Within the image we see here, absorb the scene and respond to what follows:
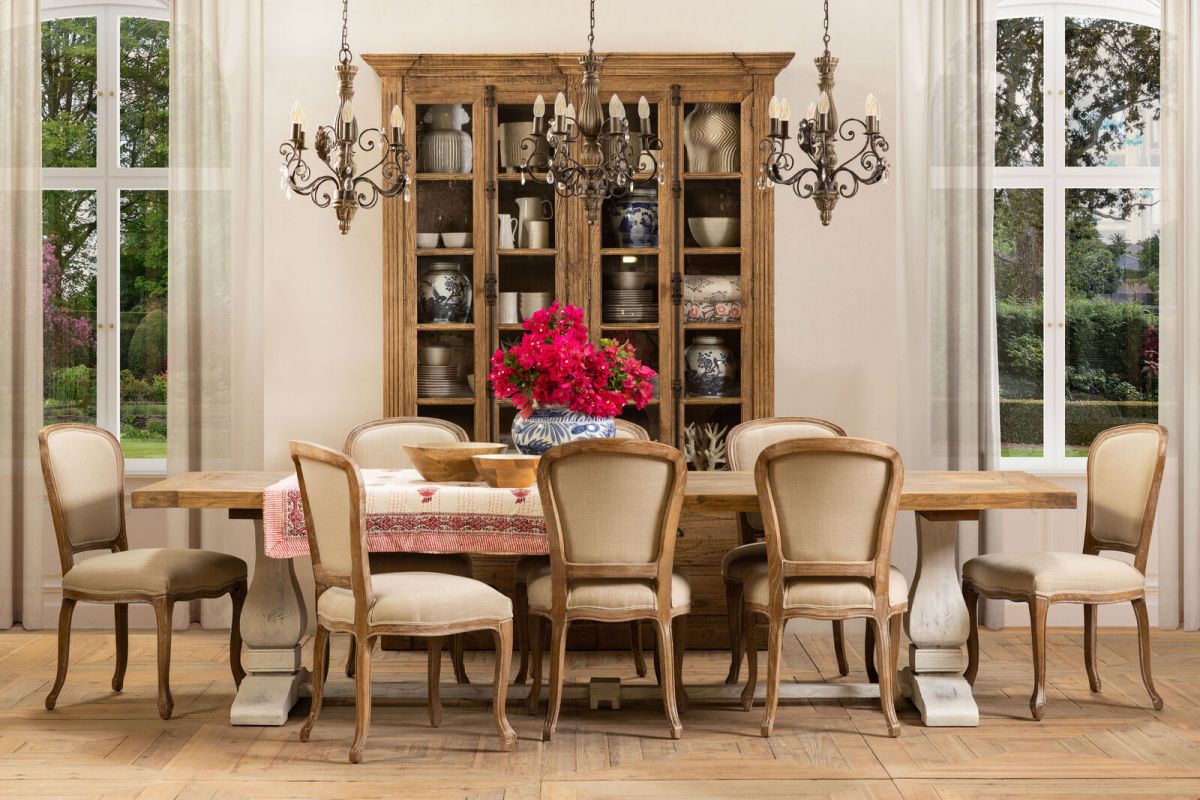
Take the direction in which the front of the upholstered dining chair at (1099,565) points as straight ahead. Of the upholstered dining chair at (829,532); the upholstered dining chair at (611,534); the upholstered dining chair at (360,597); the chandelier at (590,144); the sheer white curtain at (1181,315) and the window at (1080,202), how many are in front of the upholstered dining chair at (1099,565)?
4

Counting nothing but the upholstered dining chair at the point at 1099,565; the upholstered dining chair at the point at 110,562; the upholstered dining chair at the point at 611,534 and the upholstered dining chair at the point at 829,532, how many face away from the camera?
2

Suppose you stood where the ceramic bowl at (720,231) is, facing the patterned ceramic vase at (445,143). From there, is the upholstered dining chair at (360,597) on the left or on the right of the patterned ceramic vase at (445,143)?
left

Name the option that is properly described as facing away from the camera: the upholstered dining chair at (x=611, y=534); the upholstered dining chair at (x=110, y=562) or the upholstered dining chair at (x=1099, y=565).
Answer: the upholstered dining chair at (x=611, y=534)

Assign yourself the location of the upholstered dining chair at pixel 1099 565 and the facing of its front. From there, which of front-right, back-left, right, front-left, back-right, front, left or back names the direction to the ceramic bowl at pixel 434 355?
front-right

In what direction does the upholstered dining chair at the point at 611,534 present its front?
away from the camera

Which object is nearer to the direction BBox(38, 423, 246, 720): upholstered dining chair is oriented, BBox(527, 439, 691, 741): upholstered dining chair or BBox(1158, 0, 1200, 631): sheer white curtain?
the upholstered dining chair

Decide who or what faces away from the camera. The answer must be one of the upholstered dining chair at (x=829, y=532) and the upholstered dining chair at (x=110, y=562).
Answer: the upholstered dining chair at (x=829, y=532)

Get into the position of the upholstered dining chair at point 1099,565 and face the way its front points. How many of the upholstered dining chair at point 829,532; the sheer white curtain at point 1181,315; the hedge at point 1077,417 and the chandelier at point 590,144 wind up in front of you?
2

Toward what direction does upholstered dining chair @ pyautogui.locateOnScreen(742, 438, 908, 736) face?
away from the camera

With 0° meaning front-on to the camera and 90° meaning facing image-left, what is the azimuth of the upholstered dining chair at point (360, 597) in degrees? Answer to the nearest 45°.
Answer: approximately 225°

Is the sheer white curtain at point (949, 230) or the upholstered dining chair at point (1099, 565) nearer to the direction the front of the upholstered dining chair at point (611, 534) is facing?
the sheer white curtain

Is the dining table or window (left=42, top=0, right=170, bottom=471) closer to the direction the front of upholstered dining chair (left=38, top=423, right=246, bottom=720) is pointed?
the dining table
